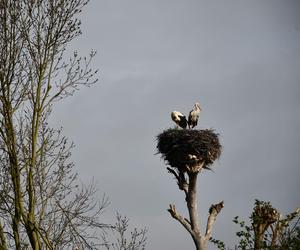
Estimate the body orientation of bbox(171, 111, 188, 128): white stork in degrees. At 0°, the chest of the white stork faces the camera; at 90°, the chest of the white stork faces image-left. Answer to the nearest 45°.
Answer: approximately 90°
